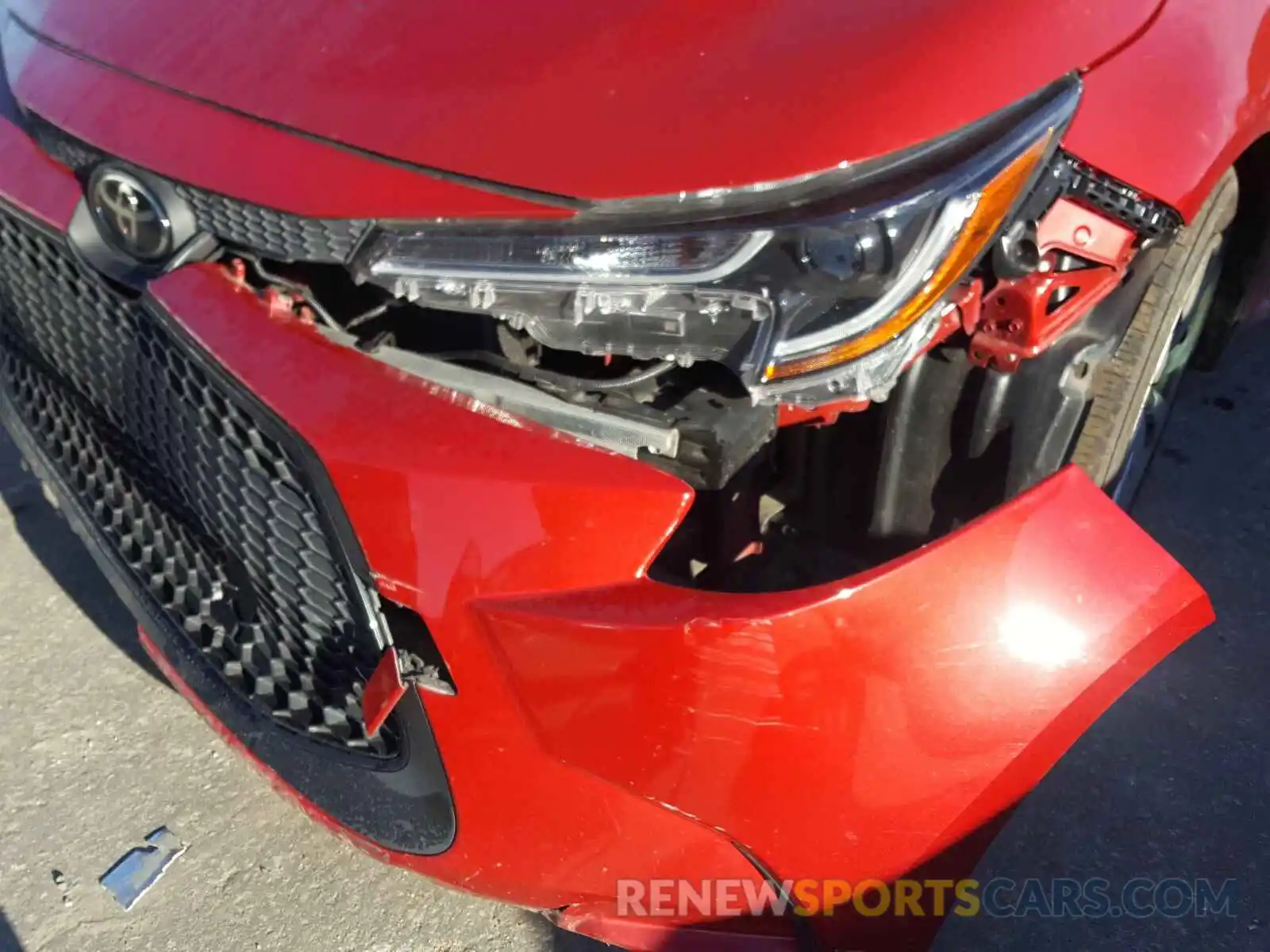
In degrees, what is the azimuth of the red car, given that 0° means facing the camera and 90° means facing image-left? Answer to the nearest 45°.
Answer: approximately 45°
